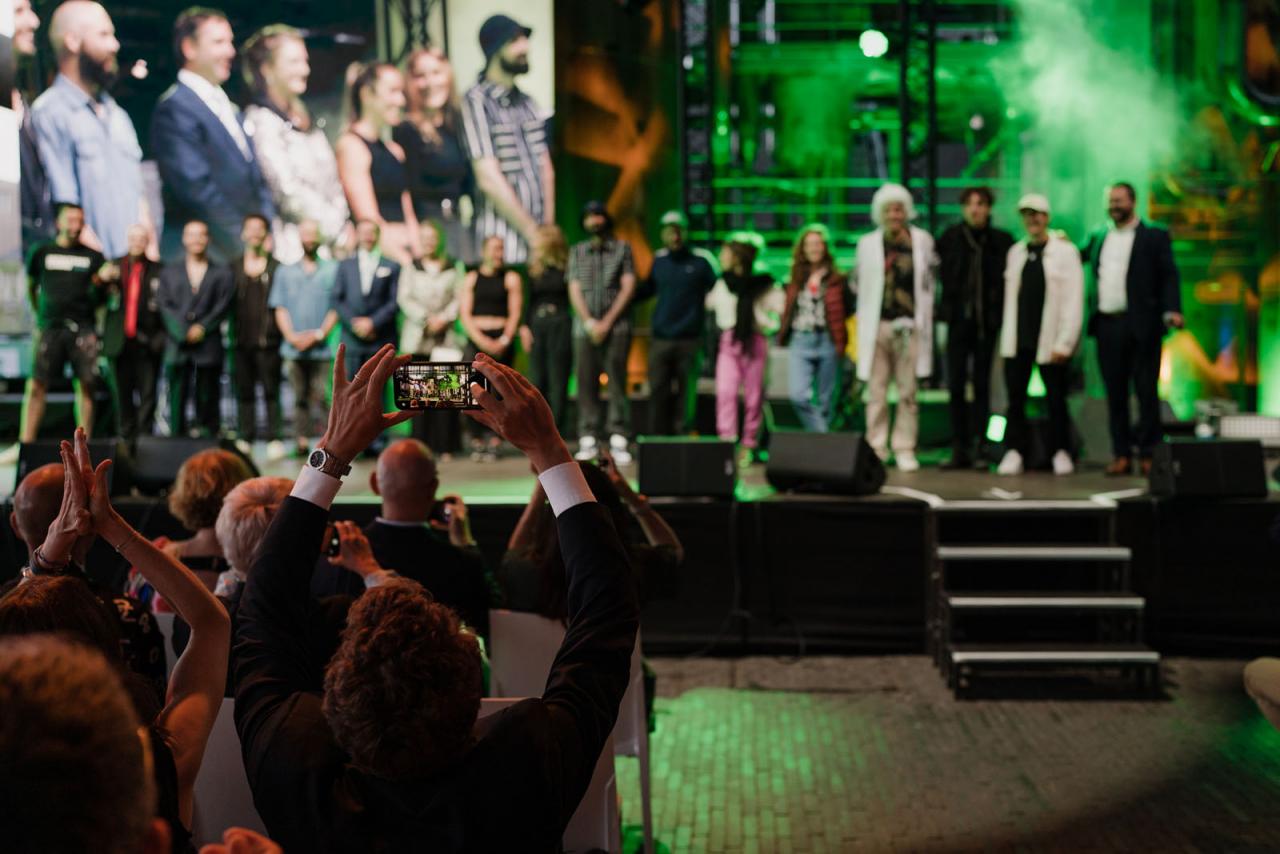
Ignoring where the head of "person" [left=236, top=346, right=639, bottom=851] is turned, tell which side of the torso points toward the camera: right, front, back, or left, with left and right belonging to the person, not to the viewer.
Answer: back

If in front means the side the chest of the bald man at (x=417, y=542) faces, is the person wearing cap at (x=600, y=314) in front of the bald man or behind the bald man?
in front

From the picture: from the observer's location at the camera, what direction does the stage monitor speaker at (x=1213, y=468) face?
facing away from the viewer

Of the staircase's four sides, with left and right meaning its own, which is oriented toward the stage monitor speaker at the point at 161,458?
right

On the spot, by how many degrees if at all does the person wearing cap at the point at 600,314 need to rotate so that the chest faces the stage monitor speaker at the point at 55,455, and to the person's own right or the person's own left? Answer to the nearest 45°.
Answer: approximately 45° to the person's own right

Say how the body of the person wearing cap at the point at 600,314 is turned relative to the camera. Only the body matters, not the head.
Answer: toward the camera

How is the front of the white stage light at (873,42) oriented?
toward the camera

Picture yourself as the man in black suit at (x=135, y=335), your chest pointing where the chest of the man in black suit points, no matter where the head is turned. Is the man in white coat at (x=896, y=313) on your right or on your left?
on your left

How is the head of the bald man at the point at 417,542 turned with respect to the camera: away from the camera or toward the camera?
away from the camera

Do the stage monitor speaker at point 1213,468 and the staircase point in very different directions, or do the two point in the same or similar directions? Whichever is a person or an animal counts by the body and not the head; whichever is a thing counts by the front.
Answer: very different directions

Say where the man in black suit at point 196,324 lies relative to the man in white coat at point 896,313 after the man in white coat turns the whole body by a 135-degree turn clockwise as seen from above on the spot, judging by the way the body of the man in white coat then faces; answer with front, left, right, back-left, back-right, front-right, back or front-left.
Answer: front-left

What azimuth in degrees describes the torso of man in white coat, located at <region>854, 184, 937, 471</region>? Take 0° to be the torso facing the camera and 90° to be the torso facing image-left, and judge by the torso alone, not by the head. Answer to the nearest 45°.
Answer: approximately 0°

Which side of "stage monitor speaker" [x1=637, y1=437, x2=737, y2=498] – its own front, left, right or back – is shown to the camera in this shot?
back

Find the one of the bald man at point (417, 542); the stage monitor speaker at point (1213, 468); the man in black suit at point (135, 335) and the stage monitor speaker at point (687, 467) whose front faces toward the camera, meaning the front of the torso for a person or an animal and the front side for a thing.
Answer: the man in black suit
